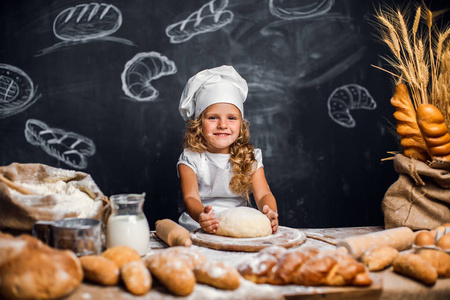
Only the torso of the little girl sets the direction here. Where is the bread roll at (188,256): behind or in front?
in front

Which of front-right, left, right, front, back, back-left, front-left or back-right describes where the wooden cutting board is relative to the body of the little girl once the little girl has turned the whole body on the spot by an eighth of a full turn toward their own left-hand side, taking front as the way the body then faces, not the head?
front-right

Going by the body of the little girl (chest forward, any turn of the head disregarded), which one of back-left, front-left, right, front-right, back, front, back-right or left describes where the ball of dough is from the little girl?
front

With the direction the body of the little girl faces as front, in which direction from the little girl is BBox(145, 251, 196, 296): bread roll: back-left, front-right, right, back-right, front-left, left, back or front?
front

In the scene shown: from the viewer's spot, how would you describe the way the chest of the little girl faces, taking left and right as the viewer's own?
facing the viewer

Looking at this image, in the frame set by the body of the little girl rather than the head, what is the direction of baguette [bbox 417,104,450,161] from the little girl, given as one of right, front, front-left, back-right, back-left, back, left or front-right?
front-left

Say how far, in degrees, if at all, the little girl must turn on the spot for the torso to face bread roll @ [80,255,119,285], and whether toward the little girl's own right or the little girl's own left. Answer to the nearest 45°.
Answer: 0° — they already face it

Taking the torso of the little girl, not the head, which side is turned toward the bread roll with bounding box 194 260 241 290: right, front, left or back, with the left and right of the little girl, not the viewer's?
front

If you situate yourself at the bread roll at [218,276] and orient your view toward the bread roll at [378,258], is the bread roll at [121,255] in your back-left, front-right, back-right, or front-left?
back-left

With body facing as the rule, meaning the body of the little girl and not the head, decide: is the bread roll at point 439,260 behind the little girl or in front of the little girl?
in front
